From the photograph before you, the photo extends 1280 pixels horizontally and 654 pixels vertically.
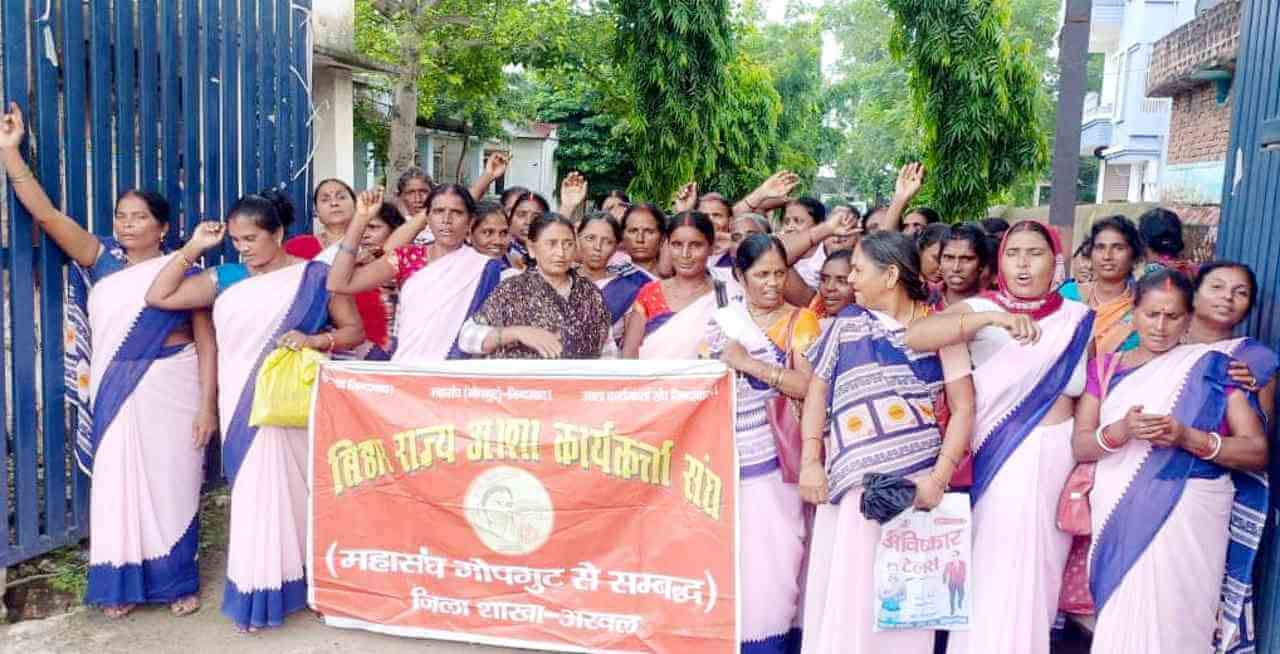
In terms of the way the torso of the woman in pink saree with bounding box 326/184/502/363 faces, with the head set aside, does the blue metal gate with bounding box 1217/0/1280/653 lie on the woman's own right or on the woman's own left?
on the woman's own left

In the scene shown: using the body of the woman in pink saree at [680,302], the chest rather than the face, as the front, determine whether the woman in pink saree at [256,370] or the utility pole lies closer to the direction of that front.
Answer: the woman in pink saree

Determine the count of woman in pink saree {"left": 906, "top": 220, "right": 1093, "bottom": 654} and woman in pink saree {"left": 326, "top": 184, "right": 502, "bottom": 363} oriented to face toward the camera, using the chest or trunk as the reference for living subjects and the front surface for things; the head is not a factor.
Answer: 2

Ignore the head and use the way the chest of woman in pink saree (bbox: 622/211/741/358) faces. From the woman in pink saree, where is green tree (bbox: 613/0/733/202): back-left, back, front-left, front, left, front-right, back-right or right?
back

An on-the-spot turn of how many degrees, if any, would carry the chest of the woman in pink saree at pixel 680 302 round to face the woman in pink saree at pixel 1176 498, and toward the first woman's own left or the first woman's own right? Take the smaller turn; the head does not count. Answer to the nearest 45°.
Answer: approximately 45° to the first woman's own left

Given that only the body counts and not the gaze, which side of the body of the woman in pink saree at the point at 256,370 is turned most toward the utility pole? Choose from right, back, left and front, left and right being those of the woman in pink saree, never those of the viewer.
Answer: left

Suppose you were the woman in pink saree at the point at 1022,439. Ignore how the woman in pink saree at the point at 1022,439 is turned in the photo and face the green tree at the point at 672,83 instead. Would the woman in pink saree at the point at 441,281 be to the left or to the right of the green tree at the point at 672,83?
left

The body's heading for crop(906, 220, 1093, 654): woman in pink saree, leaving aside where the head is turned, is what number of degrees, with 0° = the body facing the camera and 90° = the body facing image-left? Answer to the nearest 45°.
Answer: approximately 0°
